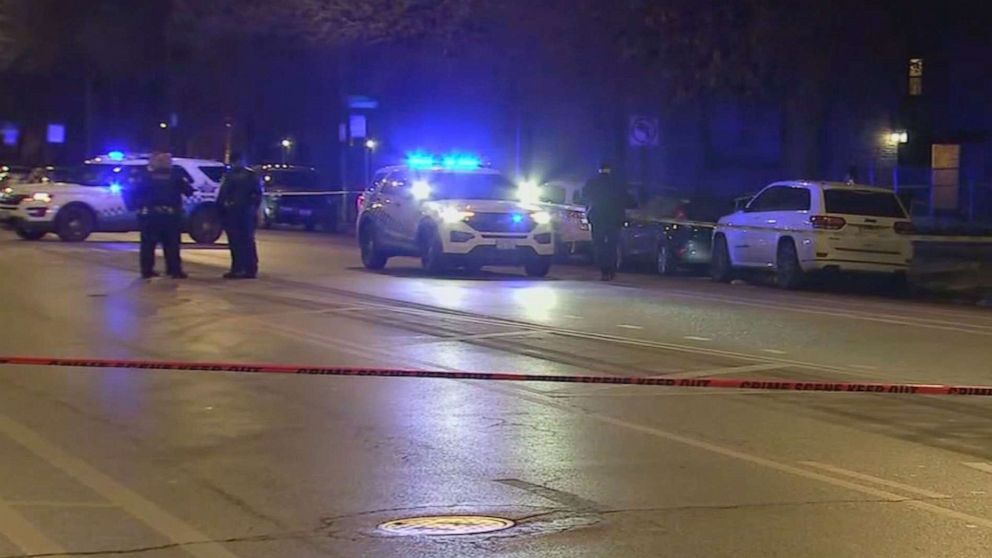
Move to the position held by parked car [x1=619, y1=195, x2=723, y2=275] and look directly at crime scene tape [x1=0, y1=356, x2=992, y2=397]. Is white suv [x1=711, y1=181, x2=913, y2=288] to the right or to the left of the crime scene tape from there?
left

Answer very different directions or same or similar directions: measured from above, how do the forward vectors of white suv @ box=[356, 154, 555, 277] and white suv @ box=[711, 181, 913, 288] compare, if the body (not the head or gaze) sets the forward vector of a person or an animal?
very different directions

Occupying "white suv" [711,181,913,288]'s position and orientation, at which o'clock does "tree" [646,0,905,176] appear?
The tree is roughly at 1 o'clock from the white suv.

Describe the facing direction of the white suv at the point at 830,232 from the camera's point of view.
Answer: facing away from the viewer and to the left of the viewer

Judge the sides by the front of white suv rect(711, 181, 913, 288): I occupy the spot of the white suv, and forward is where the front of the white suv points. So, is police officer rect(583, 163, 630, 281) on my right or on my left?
on my left

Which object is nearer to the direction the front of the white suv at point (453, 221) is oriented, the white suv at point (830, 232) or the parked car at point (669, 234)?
the white suv

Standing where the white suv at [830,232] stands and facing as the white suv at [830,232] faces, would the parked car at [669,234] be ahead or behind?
ahead

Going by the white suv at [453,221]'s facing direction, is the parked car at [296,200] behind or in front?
behind

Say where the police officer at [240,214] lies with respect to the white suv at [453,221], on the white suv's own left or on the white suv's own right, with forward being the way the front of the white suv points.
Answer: on the white suv's own right

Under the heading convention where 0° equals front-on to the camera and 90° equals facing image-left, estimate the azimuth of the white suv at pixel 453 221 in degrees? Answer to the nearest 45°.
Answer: approximately 315°

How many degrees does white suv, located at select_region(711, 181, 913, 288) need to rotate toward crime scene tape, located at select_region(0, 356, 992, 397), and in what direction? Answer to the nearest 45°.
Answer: approximately 135° to its left

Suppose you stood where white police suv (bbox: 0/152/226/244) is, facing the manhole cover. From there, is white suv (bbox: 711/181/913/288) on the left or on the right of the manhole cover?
left
